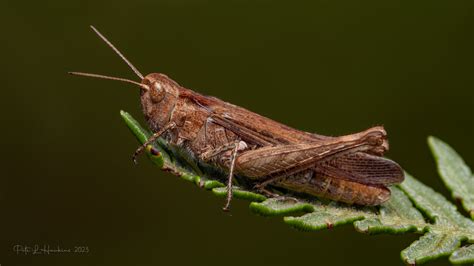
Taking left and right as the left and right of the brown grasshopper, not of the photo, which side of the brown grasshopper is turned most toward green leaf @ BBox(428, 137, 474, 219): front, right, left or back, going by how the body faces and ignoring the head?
back

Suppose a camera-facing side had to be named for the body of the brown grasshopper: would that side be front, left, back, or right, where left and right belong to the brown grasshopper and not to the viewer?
left
